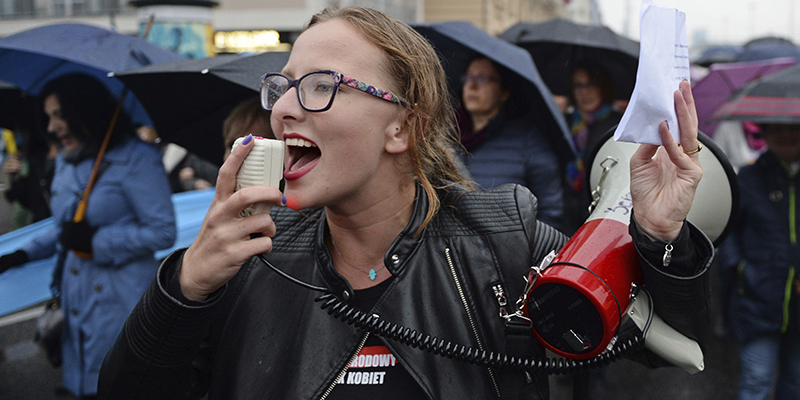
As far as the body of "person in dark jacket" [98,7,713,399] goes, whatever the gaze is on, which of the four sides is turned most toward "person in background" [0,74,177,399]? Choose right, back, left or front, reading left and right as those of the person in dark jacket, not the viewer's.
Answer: right

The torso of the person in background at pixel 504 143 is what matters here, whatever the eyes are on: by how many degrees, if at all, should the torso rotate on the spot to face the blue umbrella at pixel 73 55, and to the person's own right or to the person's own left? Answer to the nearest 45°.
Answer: approximately 45° to the person's own right

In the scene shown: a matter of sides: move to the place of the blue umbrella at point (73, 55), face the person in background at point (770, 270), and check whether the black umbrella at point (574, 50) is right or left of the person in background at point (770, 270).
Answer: left

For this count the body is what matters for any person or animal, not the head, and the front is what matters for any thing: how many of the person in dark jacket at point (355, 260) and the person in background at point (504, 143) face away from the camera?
0

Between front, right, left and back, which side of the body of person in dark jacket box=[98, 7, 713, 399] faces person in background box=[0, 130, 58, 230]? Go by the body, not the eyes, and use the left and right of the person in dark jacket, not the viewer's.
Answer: right

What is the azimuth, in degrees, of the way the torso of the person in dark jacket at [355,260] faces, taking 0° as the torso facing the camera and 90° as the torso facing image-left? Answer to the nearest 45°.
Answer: approximately 45°

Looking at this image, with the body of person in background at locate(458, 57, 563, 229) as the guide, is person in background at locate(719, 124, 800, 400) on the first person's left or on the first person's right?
on the first person's left

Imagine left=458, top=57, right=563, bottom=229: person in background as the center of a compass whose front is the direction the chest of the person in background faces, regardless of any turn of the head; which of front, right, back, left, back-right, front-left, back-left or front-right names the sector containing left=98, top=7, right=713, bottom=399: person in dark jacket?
front-left
